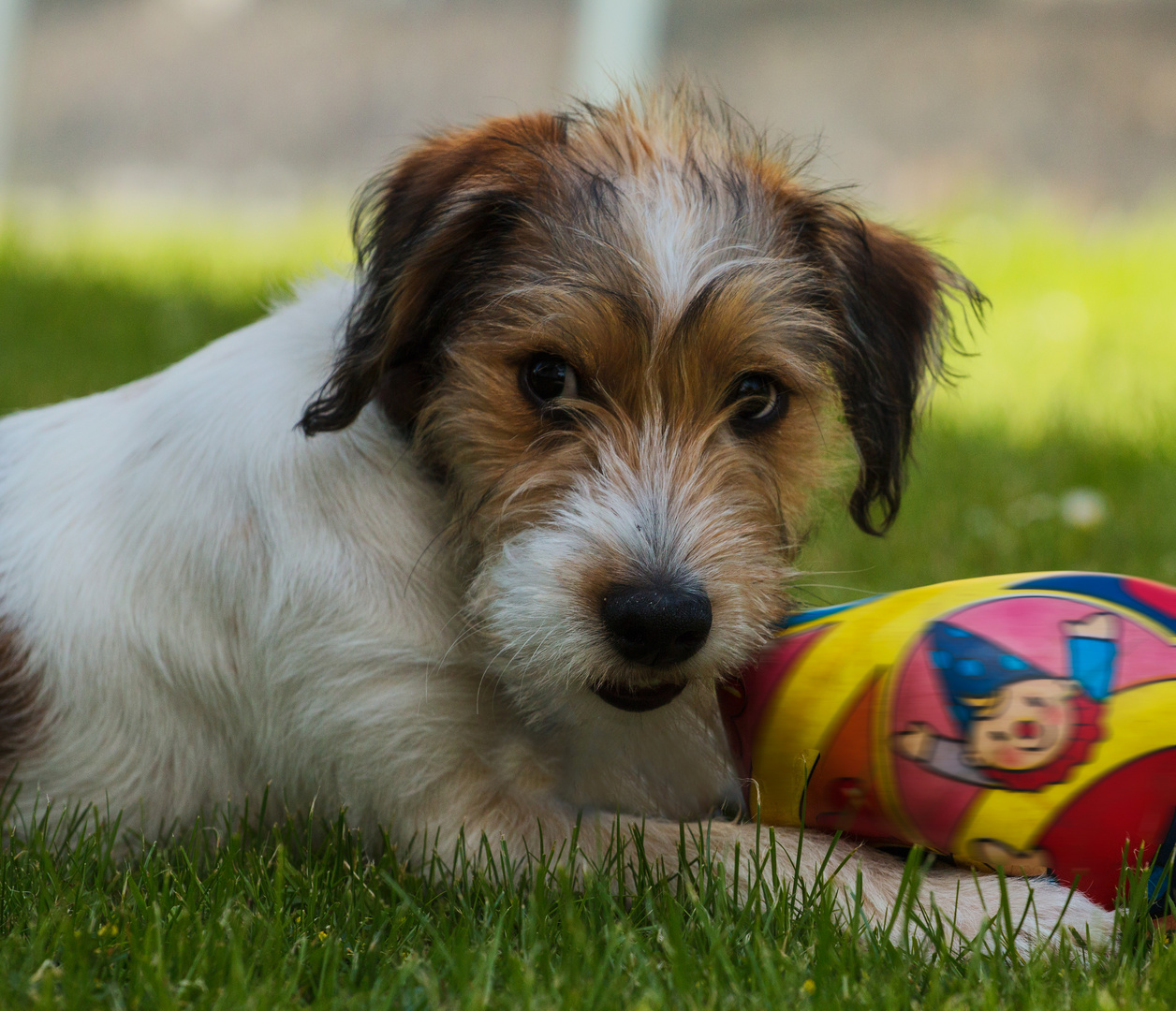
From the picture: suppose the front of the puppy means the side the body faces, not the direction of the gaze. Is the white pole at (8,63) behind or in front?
behind

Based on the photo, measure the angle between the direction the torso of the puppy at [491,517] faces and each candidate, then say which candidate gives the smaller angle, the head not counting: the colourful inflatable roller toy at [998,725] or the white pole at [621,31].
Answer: the colourful inflatable roller toy

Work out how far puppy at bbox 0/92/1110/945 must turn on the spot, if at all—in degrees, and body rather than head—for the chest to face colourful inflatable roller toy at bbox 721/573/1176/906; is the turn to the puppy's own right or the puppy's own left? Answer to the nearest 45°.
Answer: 0° — it already faces it

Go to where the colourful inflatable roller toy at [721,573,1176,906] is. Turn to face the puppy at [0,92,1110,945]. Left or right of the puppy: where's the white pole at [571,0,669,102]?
right

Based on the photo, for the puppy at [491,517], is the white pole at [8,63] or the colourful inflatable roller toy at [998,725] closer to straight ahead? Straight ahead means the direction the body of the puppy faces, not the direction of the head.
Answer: the colourful inflatable roller toy

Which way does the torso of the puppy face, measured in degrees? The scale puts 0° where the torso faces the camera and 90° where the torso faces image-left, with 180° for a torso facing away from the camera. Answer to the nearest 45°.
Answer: approximately 315°

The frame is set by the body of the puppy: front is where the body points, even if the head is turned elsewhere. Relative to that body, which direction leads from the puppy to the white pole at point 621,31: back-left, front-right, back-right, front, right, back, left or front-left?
back-left
